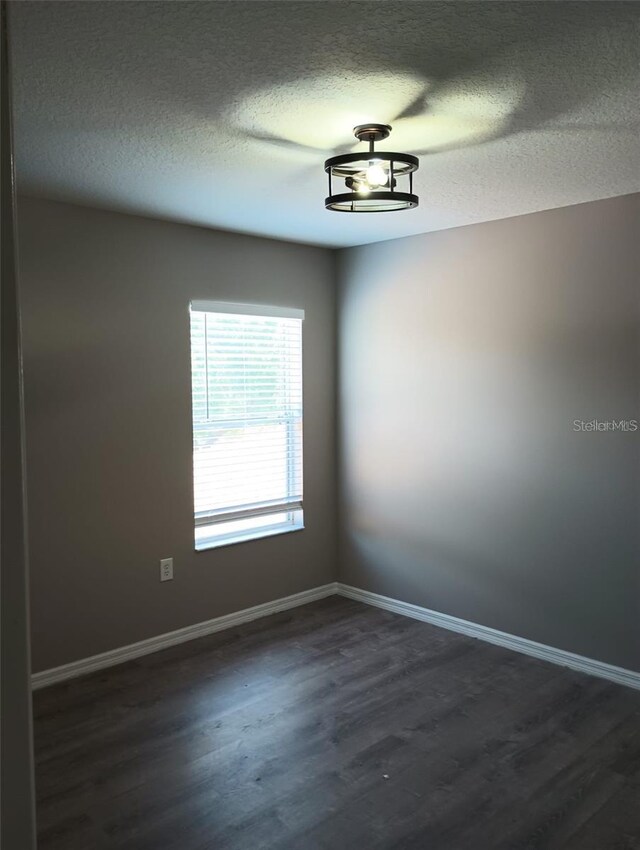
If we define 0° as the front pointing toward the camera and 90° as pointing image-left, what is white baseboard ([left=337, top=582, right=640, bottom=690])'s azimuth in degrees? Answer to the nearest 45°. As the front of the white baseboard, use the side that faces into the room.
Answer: approximately 45°

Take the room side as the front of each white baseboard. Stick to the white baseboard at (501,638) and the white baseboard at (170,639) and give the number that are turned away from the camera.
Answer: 0

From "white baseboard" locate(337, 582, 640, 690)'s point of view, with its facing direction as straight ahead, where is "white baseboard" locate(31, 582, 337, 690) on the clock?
"white baseboard" locate(31, 582, 337, 690) is roughly at 1 o'clock from "white baseboard" locate(337, 582, 640, 690).

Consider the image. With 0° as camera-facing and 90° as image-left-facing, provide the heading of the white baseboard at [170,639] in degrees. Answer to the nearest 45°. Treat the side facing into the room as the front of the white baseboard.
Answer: approximately 315°

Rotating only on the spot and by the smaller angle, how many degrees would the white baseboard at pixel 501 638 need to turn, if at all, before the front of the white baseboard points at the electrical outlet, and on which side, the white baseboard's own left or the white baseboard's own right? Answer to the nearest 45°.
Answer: approximately 45° to the white baseboard's own right

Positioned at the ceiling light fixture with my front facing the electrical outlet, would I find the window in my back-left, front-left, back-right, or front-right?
front-right

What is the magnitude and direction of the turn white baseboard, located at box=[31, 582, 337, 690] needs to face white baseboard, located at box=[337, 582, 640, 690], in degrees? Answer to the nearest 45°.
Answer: approximately 45° to its left
